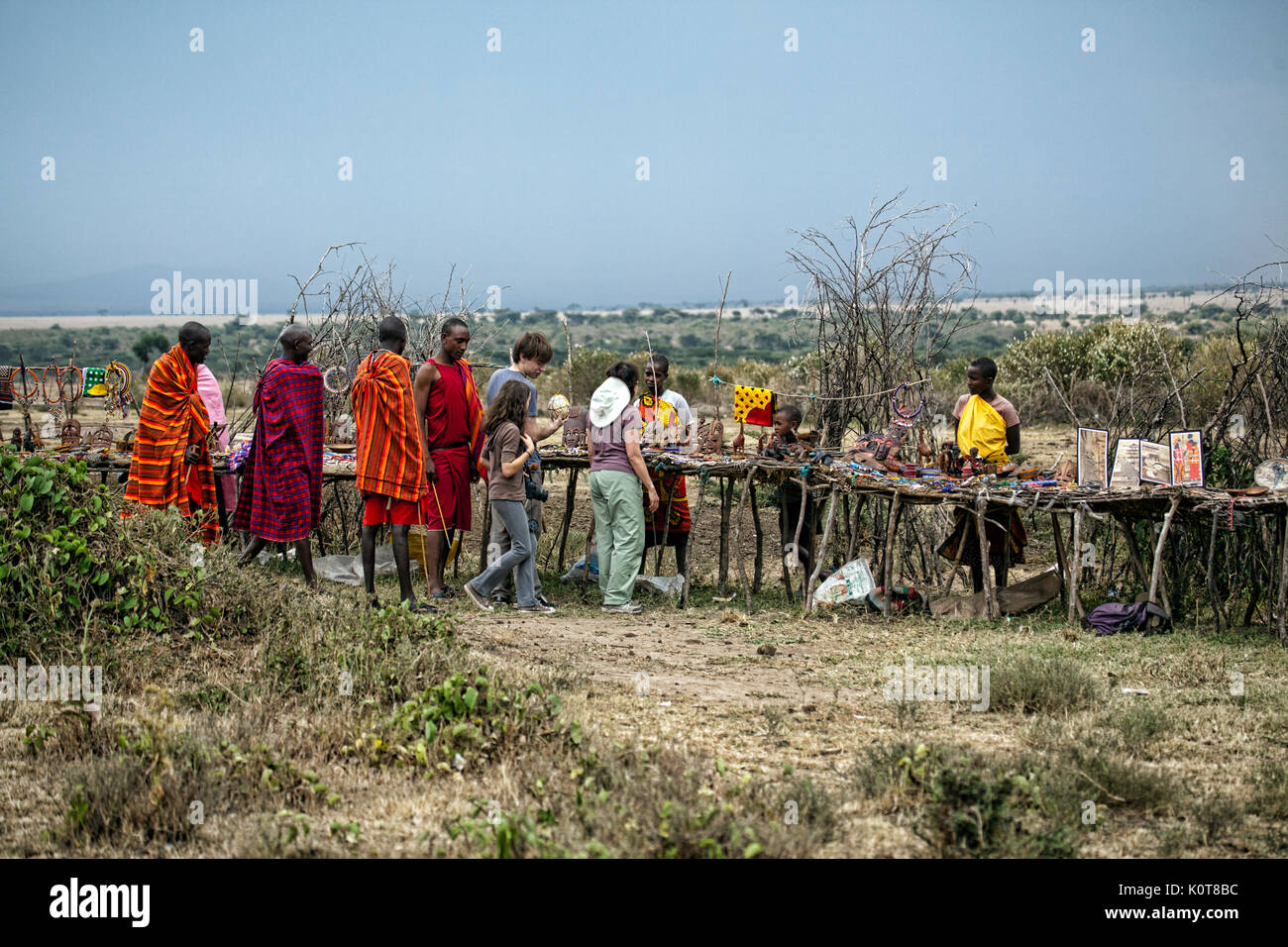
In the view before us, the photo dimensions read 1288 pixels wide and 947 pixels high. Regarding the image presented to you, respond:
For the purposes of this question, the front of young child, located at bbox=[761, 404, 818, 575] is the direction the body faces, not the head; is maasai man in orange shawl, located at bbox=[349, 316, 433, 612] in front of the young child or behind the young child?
in front

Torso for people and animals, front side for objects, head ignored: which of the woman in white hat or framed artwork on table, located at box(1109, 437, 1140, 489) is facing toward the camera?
the framed artwork on table

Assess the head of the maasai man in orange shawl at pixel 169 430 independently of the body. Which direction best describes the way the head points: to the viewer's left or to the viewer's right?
to the viewer's right

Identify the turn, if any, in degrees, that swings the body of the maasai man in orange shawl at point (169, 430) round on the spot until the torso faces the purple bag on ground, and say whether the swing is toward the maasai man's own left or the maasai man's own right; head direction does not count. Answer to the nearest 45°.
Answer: approximately 45° to the maasai man's own right

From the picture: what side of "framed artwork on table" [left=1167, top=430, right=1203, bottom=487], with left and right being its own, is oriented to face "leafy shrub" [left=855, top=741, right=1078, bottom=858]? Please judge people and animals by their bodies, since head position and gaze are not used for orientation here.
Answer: front

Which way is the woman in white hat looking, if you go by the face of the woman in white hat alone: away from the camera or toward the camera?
away from the camera

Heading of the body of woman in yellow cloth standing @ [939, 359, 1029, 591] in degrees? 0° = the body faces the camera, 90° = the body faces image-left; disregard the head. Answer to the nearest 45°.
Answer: approximately 45°

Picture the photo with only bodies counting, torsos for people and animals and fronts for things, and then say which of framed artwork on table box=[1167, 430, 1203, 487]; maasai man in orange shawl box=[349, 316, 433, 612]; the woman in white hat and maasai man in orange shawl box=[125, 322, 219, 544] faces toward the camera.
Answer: the framed artwork on table

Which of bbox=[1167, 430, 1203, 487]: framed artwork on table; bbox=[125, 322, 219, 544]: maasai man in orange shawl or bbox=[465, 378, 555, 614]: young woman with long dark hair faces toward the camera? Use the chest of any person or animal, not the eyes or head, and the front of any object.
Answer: the framed artwork on table

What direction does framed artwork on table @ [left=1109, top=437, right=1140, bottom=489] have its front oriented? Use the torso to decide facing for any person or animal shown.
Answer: toward the camera

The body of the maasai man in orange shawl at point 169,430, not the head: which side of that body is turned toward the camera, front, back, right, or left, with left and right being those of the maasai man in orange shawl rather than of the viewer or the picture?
right

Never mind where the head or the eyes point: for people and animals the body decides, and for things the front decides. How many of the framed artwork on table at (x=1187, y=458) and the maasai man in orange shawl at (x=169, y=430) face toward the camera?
1

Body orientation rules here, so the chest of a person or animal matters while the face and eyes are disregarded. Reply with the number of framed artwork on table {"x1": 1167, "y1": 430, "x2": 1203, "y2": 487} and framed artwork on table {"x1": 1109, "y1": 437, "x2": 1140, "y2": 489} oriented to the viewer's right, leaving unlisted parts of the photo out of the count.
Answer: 0

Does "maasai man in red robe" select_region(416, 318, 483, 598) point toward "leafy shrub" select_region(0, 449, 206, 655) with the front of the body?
no

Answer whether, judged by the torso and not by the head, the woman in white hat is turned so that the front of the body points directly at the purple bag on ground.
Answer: no

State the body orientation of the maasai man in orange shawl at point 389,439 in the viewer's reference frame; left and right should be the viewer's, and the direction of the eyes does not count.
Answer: facing away from the viewer and to the right of the viewer
